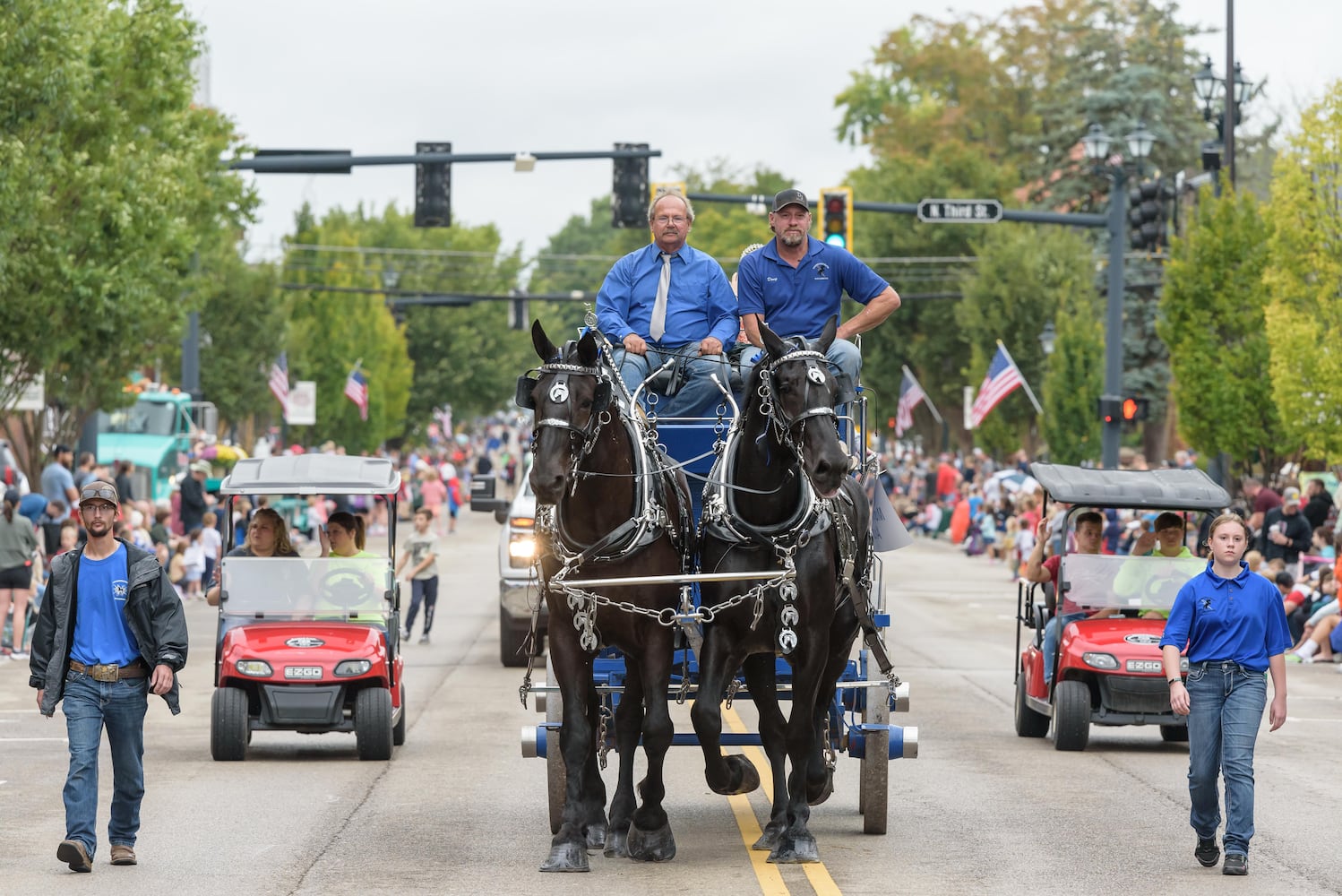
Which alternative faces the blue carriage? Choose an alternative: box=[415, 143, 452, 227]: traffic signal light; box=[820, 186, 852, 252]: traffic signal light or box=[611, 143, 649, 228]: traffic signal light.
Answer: box=[820, 186, 852, 252]: traffic signal light

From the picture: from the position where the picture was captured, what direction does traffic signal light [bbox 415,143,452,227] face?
facing away from the viewer

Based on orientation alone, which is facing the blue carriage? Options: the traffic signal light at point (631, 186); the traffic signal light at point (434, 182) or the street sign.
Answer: the street sign

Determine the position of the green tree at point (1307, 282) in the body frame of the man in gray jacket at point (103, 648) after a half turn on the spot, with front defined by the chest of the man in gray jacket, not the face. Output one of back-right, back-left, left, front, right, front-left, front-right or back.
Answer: front-right

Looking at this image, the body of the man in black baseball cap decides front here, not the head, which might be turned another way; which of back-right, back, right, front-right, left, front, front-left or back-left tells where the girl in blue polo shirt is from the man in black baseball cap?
left

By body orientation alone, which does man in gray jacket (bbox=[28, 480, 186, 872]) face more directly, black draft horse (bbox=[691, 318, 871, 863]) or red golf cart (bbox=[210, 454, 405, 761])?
the black draft horse

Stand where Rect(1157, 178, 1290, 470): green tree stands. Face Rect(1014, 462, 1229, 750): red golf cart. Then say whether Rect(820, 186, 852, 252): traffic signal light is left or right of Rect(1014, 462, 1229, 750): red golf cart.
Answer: right

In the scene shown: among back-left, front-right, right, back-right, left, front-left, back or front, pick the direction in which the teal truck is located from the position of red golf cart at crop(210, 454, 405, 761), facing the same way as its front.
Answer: back

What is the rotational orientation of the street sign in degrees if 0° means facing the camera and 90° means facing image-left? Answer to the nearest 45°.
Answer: approximately 0°

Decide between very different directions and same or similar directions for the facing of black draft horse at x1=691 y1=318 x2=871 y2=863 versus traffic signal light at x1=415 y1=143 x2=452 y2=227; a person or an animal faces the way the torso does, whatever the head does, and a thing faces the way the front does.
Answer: very different directions

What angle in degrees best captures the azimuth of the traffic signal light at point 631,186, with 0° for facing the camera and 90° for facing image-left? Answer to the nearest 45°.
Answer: approximately 180°

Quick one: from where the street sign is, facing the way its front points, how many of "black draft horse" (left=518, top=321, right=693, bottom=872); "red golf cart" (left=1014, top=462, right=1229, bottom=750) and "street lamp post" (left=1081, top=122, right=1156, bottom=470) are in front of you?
2

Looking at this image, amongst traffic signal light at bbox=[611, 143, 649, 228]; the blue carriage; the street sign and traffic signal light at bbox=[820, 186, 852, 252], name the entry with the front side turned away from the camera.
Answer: traffic signal light at bbox=[611, 143, 649, 228]

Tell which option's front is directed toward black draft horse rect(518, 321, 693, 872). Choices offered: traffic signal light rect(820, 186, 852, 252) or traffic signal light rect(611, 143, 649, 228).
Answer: traffic signal light rect(820, 186, 852, 252)

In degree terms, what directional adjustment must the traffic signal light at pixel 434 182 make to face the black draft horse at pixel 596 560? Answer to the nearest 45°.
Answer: approximately 180°

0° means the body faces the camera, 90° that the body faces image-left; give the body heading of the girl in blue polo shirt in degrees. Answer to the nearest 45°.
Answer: approximately 0°
